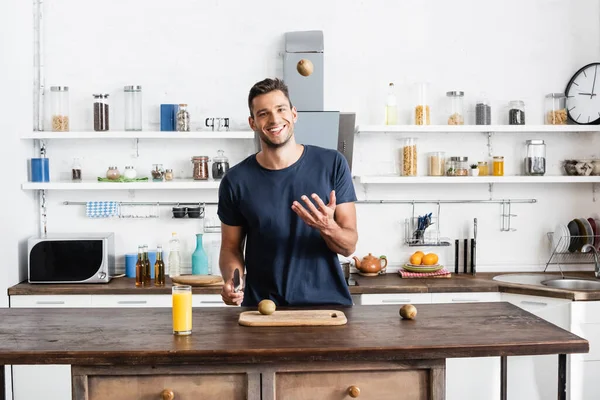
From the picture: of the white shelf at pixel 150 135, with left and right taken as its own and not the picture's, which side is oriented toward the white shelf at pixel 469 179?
left

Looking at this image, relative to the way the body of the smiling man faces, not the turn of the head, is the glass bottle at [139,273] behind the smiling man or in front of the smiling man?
behind

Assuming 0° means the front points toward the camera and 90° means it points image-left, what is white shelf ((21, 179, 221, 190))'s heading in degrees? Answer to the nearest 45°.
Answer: approximately 0°

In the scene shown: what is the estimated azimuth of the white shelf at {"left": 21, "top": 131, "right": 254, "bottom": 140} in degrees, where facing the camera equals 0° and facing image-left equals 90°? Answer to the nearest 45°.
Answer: approximately 0°
